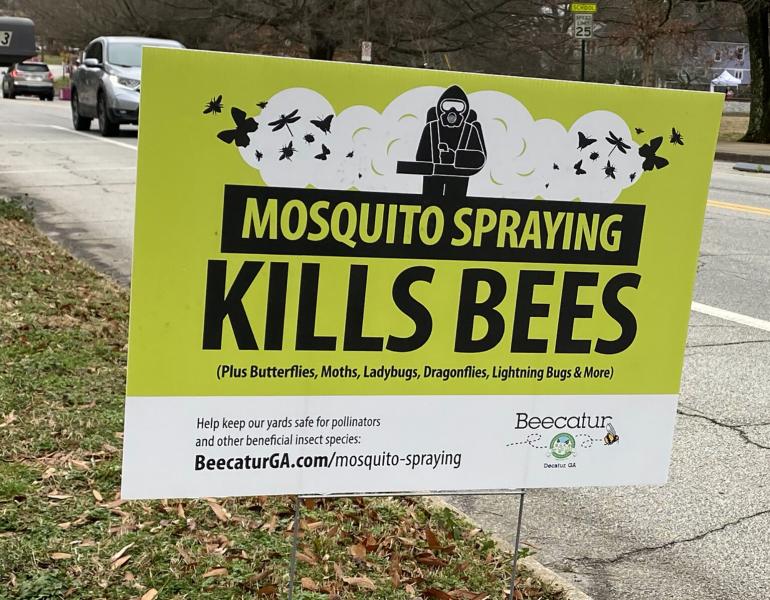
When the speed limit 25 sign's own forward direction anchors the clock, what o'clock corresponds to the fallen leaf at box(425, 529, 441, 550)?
The fallen leaf is roughly at 12 o'clock from the speed limit 25 sign.

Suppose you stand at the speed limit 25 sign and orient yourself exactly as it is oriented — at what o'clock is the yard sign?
The yard sign is roughly at 12 o'clock from the speed limit 25 sign.

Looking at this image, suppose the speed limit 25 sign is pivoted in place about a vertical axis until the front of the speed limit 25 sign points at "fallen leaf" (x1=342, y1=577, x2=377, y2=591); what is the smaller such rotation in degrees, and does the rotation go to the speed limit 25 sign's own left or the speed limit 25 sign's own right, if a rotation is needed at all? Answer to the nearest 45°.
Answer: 0° — it already faces it

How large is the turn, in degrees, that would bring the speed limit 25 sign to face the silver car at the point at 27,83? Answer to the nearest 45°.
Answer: approximately 135° to its right

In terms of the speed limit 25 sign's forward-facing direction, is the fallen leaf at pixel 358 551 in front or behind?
in front

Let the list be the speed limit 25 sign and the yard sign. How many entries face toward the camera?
2
